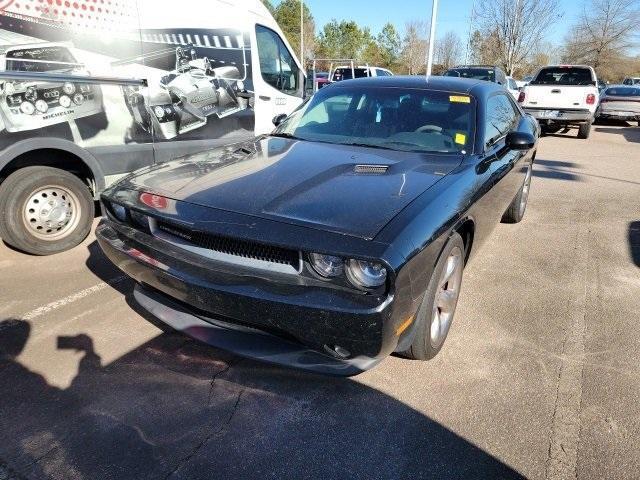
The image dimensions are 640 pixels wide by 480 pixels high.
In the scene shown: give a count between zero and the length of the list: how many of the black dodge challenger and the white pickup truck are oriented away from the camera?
1

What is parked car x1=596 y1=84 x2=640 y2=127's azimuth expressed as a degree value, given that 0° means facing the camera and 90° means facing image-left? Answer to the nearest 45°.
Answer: approximately 180°

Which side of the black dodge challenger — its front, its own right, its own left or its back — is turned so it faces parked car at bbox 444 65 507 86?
back

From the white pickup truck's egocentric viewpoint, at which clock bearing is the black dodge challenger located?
The black dodge challenger is roughly at 6 o'clock from the white pickup truck.

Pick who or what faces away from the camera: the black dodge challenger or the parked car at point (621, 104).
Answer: the parked car

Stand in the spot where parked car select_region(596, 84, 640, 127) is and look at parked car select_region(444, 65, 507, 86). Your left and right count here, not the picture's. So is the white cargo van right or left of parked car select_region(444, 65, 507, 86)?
left

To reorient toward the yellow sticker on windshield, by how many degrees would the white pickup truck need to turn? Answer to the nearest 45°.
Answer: approximately 180°

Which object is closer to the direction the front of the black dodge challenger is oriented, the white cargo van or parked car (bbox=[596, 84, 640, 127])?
the white cargo van

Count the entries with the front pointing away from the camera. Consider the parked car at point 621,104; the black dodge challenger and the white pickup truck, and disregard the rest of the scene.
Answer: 2

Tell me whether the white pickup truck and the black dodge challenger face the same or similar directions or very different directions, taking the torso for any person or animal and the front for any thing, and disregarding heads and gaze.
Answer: very different directions

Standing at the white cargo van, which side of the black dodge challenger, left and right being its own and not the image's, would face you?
right

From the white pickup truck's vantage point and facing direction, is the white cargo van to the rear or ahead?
to the rear

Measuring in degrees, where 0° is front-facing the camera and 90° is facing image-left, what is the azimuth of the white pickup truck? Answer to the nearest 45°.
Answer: approximately 180°
